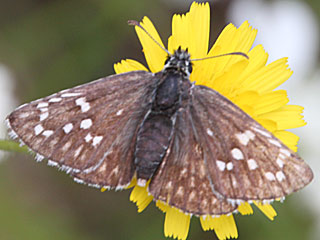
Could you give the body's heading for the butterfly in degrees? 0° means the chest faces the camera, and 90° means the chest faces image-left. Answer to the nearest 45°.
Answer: approximately 180°
